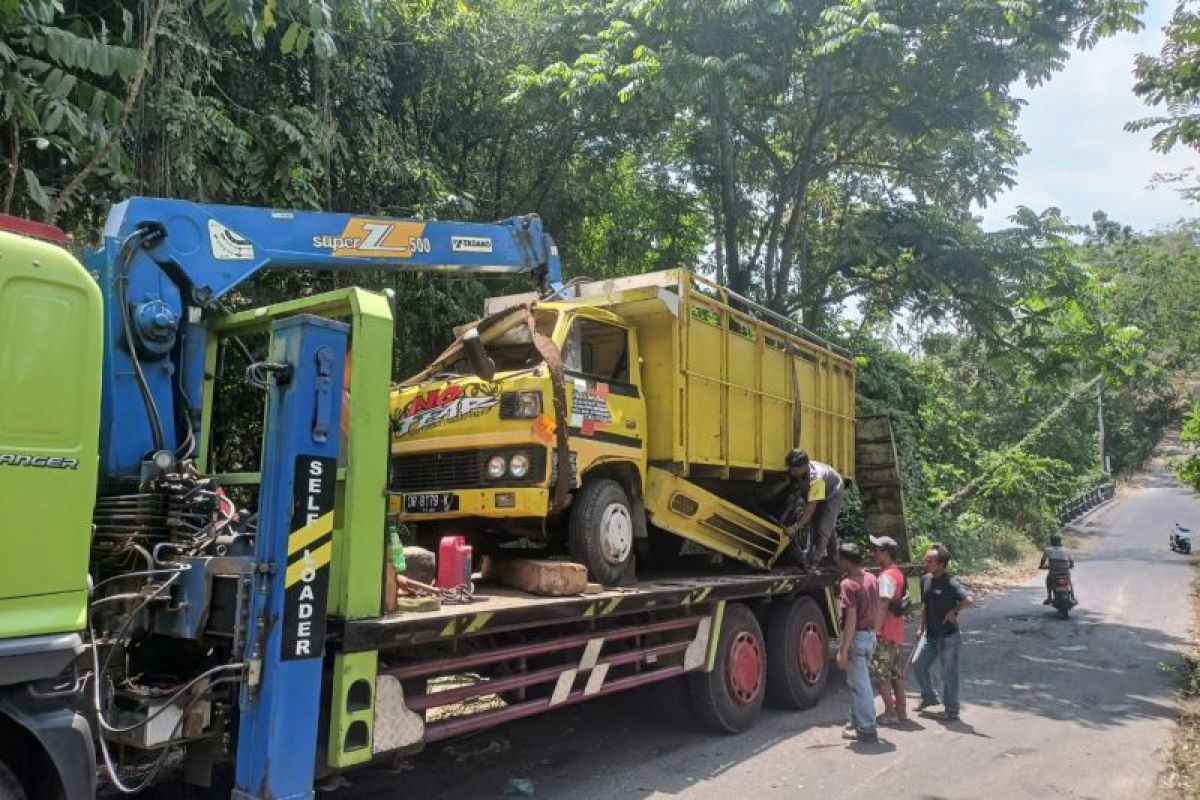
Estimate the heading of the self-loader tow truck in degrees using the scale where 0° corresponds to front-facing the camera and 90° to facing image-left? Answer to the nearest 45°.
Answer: approximately 45°

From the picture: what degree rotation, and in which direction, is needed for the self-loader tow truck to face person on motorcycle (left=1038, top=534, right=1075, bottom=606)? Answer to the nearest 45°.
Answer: approximately 180°

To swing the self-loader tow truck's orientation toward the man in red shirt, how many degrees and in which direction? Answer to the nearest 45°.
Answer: approximately 180°
